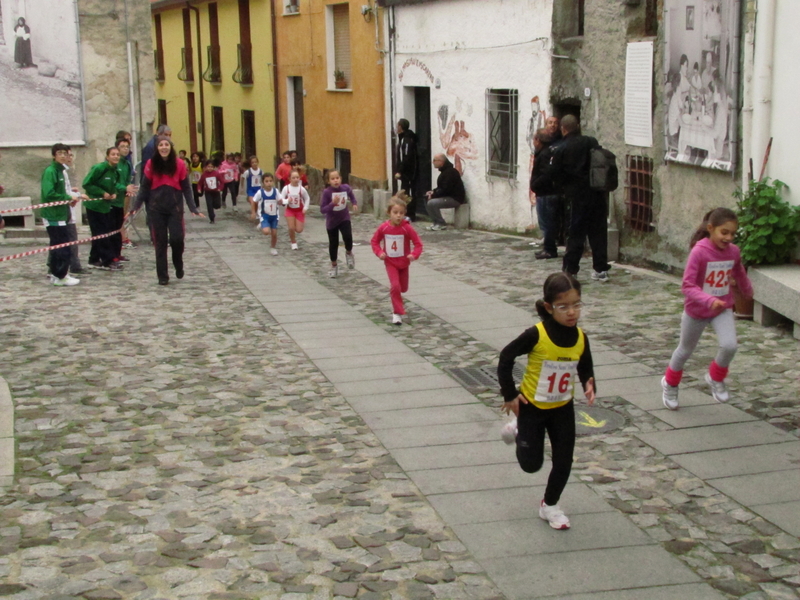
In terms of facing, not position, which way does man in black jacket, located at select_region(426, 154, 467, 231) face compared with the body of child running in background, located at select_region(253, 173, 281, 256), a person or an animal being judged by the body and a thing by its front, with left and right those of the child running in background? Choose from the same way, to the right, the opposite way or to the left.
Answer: to the right

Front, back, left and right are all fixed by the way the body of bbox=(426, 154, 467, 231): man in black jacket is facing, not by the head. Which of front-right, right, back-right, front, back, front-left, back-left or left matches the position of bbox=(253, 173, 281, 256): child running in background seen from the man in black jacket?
front-left

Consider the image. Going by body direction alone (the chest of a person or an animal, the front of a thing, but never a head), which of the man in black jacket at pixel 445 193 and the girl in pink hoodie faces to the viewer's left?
the man in black jacket

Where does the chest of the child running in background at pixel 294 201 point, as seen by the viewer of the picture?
toward the camera

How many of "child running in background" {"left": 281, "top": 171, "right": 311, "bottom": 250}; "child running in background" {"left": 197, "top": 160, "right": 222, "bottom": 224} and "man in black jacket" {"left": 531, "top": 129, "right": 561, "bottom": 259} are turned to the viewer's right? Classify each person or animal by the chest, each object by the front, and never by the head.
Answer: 0

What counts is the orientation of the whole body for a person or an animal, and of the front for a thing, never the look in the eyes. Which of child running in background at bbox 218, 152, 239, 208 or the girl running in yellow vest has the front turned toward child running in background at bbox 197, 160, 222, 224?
child running in background at bbox 218, 152, 239, 208

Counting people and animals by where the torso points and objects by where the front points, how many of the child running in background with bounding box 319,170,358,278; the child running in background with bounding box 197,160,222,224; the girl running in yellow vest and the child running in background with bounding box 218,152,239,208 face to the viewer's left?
0

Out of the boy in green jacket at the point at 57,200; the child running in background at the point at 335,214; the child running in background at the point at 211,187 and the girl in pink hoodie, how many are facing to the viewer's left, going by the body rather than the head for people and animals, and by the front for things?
0

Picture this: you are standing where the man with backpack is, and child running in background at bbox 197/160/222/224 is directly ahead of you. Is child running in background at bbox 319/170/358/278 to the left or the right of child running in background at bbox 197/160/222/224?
left

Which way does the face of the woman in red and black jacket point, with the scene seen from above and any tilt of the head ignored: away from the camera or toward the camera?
toward the camera

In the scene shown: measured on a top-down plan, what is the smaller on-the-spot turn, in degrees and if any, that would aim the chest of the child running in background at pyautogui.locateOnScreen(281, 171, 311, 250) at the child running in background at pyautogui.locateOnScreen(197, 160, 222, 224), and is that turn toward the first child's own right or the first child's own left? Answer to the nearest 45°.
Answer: approximately 180°

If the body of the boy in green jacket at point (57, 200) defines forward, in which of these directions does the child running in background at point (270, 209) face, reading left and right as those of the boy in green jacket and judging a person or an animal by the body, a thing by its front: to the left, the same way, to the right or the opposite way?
to the right

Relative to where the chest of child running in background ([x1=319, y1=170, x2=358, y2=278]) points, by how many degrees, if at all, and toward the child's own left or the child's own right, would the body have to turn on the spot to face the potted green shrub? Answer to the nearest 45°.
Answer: approximately 45° to the child's own left

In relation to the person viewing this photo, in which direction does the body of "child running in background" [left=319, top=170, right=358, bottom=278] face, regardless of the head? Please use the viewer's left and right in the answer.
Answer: facing the viewer
